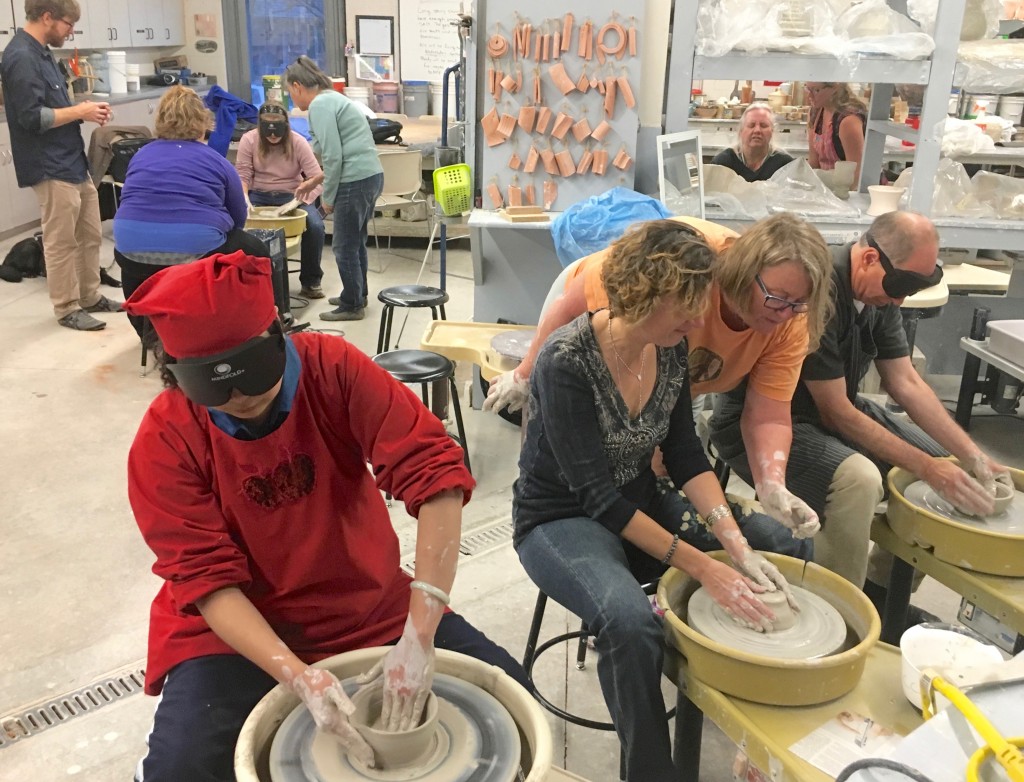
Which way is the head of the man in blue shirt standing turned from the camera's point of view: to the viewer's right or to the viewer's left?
to the viewer's right

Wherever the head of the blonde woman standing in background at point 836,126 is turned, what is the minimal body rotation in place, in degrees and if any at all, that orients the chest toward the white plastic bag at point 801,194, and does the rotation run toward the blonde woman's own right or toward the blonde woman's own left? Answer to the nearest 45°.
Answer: approximately 45° to the blonde woman's own left

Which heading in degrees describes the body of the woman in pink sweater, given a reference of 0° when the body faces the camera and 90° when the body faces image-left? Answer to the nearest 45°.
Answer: approximately 0°

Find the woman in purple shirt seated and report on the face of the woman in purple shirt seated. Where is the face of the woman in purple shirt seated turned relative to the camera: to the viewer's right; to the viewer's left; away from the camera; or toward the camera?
away from the camera

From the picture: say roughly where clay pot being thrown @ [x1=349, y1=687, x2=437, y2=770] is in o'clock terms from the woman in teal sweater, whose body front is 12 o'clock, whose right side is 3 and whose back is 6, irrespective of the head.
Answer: The clay pot being thrown is roughly at 9 o'clock from the woman in teal sweater.

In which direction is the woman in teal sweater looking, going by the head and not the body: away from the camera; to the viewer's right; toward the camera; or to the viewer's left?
to the viewer's left

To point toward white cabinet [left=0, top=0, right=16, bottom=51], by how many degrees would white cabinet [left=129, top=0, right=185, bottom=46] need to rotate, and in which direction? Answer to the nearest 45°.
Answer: approximately 45° to its right

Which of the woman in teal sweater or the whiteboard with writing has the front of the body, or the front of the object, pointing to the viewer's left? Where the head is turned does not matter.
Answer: the woman in teal sweater

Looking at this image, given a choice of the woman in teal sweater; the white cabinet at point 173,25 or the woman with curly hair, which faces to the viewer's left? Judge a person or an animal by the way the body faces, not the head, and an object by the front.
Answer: the woman in teal sweater
